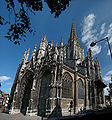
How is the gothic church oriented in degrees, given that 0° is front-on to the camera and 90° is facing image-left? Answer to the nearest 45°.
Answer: approximately 45°
